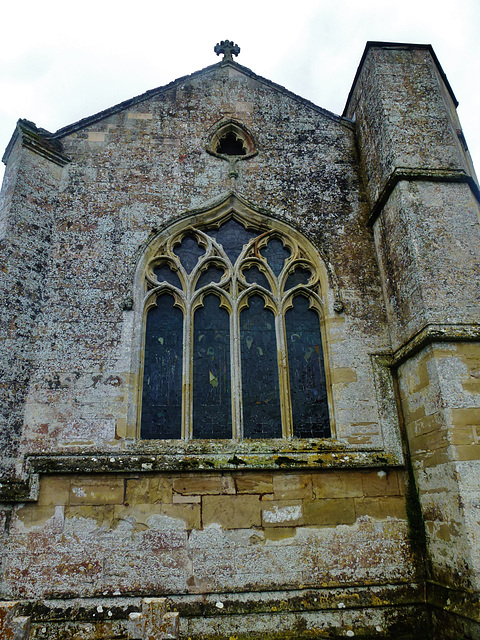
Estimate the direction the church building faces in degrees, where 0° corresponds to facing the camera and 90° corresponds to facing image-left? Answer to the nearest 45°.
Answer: approximately 0°
